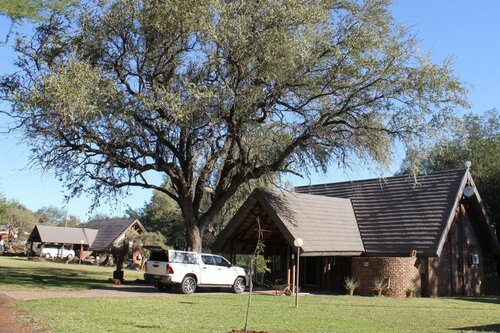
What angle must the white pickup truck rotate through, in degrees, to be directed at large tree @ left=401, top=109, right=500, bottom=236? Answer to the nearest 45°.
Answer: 0° — it already faces it

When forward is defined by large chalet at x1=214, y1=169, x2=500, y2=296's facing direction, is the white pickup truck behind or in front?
in front

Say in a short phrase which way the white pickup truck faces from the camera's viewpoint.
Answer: facing away from the viewer and to the right of the viewer

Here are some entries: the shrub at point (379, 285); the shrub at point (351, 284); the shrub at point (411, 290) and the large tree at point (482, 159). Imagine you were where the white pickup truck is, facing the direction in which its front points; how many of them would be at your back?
0

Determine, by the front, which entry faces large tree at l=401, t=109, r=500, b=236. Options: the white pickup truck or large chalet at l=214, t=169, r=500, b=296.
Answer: the white pickup truck

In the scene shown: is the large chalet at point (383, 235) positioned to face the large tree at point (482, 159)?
no

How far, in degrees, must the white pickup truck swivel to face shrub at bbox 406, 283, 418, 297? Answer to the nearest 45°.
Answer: approximately 45° to its right

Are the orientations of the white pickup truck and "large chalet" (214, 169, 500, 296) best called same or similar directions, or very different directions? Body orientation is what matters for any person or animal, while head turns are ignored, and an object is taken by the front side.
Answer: very different directions

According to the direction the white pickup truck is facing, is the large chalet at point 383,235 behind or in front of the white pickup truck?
in front
